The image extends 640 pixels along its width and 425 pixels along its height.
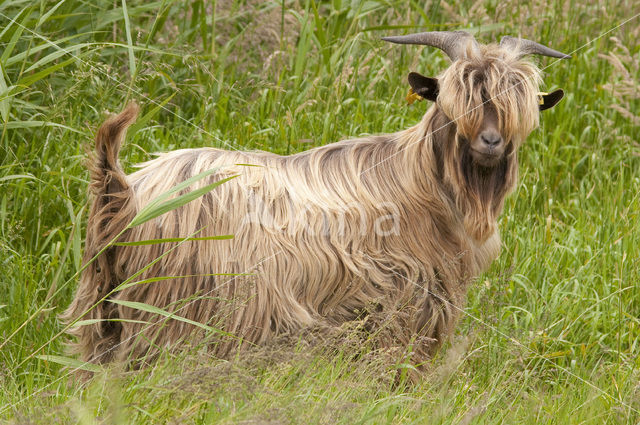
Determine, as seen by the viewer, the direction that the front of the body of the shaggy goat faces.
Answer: to the viewer's right
